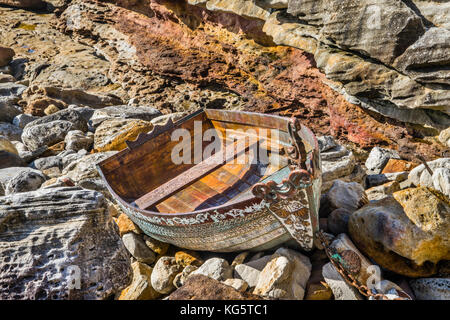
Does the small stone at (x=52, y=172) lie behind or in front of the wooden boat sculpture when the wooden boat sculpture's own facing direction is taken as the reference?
behind

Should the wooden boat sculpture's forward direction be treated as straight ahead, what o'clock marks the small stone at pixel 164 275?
The small stone is roughly at 2 o'clock from the wooden boat sculpture.

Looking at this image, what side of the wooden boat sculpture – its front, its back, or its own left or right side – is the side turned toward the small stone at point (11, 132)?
back

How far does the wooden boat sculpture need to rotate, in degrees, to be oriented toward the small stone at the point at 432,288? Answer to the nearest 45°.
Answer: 0° — it already faces it

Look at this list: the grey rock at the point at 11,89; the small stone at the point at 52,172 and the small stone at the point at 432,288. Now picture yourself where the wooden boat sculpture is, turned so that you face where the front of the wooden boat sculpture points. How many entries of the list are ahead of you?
1

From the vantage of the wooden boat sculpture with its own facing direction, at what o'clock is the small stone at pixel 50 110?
The small stone is roughly at 6 o'clock from the wooden boat sculpture.

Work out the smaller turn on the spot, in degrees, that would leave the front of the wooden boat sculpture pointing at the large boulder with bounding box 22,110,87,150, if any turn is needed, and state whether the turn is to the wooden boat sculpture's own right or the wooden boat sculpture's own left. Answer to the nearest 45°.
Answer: approximately 180°

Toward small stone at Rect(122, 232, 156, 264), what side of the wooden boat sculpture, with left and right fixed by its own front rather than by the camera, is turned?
right

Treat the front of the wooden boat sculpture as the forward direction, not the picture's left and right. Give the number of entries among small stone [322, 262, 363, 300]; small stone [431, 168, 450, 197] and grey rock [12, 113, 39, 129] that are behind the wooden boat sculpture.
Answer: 1

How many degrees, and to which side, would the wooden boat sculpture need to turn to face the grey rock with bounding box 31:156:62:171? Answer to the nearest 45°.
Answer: approximately 180°

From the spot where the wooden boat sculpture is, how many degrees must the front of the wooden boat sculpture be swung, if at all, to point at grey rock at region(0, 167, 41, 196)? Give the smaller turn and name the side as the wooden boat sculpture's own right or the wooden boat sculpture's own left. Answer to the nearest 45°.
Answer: approximately 135° to the wooden boat sculpture's own right

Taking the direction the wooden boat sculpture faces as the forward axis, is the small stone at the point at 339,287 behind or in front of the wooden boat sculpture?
in front

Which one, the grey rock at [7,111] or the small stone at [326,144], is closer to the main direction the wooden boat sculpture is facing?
the small stone

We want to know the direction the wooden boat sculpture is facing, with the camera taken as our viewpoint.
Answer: facing the viewer and to the right of the viewer
